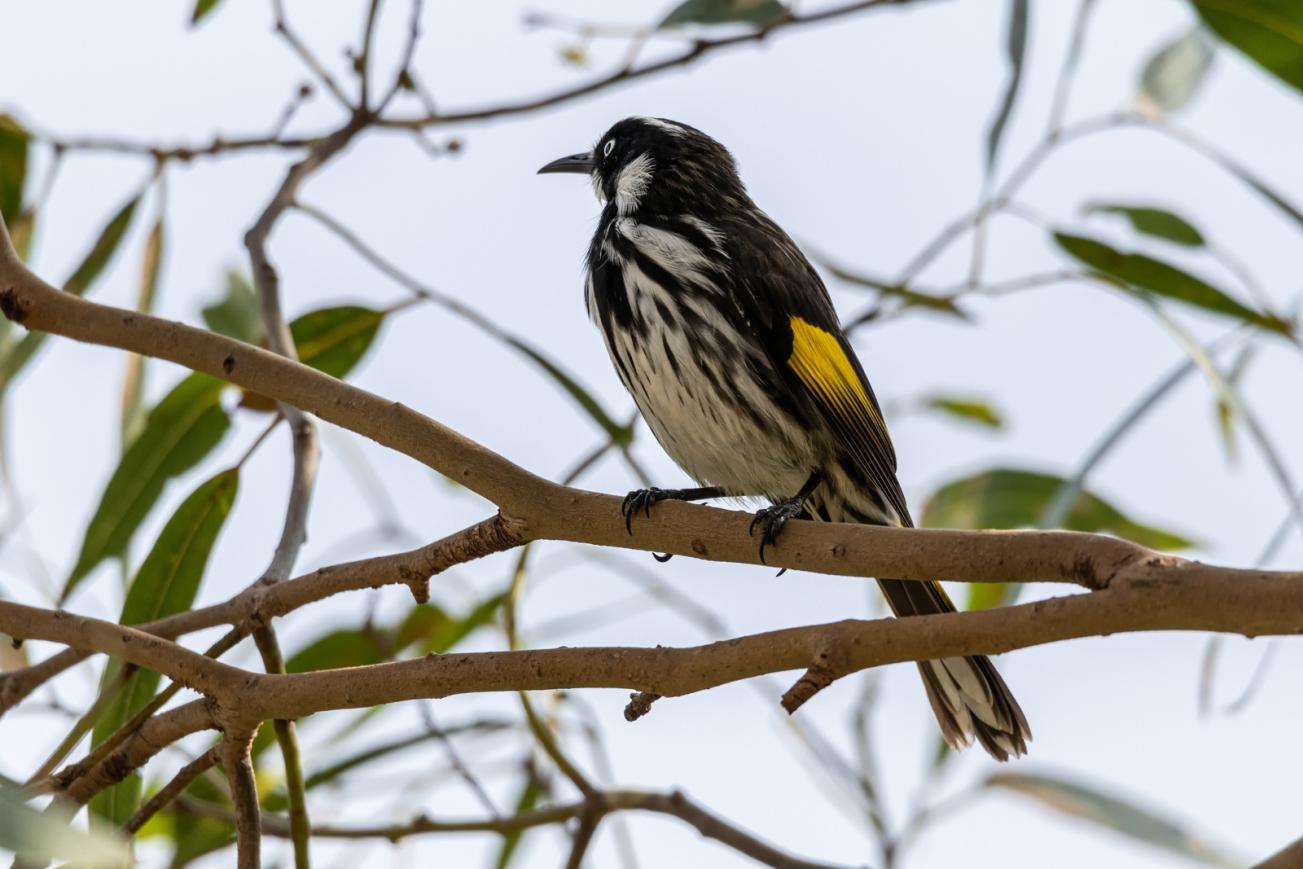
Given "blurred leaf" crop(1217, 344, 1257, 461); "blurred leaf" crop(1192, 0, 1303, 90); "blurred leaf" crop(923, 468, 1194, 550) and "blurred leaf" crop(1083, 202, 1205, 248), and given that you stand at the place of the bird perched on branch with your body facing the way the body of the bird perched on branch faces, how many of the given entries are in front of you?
0

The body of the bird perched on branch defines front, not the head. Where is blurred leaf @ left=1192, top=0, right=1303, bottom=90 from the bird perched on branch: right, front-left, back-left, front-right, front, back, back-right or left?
back-left

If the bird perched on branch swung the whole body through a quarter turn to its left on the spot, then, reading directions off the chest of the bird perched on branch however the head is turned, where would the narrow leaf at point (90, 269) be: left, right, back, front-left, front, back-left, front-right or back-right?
back-right

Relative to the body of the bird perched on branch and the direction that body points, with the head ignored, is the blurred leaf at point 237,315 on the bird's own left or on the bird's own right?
on the bird's own right

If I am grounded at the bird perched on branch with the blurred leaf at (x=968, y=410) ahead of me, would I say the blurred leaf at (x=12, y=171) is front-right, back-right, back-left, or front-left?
back-left

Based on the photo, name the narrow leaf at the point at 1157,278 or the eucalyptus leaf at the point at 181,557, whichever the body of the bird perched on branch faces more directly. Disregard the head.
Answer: the eucalyptus leaf

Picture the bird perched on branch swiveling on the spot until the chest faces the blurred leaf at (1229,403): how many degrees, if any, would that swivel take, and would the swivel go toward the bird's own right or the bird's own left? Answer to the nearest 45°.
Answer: approximately 180°

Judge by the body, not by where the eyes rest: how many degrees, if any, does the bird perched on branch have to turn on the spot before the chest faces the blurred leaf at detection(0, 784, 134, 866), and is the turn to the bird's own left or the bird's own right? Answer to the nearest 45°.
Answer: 0° — it already faces it

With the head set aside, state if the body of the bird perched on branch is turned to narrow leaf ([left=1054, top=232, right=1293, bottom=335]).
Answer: no

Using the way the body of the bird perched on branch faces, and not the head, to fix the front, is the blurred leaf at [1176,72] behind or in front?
behind

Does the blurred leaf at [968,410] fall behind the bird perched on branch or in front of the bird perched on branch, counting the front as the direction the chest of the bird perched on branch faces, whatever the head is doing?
behind

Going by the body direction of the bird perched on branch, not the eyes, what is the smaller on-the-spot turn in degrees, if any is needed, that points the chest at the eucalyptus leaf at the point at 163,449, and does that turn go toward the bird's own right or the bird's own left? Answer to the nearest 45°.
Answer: approximately 45° to the bird's own right

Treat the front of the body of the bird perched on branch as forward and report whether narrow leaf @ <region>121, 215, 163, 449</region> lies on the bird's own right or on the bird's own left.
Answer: on the bird's own right
